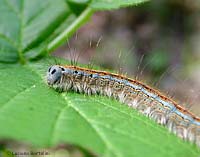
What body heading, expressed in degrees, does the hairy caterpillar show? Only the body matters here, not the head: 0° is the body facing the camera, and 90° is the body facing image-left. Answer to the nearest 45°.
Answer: approximately 90°
